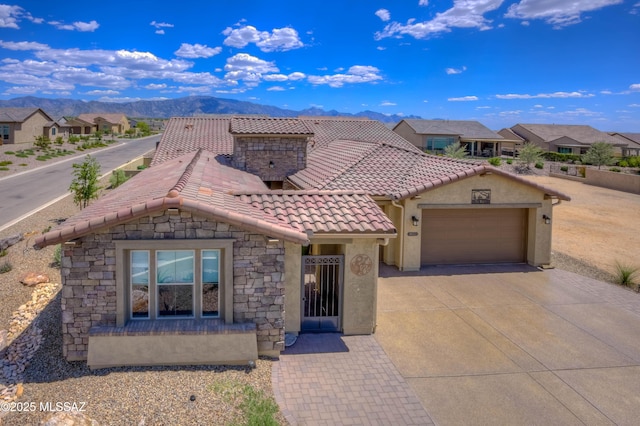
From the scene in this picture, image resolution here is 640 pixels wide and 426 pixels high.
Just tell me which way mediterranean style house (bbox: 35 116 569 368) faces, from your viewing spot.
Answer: facing the viewer

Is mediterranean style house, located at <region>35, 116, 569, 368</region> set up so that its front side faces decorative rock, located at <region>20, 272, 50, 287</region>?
no

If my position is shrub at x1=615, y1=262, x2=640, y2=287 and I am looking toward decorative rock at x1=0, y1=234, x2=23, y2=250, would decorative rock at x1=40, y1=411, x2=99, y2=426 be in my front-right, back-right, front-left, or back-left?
front-left

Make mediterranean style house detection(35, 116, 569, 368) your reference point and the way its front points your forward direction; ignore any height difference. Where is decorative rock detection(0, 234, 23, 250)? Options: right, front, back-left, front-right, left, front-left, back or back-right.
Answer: back-right

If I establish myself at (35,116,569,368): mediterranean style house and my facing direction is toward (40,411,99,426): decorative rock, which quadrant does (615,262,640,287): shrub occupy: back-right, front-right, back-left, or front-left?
back-left

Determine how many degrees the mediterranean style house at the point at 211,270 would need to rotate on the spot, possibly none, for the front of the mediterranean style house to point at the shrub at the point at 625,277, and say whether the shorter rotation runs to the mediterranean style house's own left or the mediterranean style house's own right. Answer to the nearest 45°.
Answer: approximately 135° to the mediterranean style house's own left
